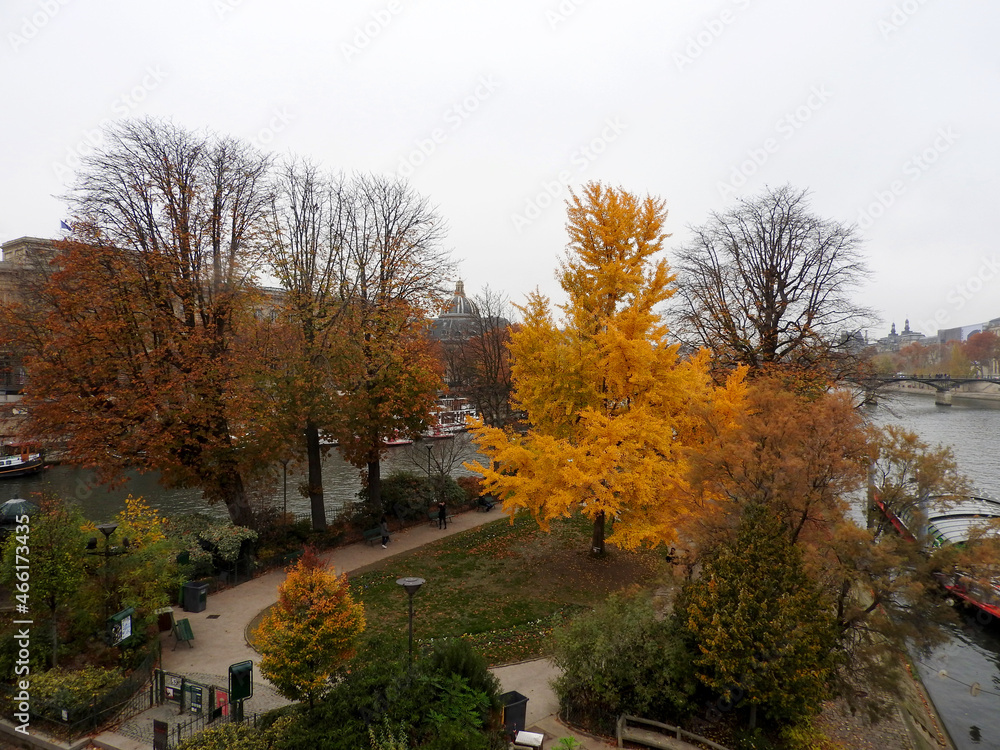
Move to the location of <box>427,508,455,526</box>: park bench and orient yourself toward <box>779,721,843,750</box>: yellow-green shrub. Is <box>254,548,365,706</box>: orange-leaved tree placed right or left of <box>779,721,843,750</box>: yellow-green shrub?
right
